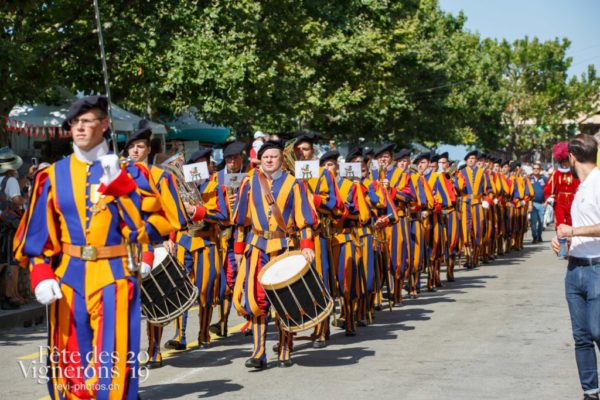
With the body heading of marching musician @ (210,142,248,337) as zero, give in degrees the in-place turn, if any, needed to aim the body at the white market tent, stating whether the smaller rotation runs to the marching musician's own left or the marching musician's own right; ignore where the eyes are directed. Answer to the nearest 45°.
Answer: approximately 90° to the marching musician's own right

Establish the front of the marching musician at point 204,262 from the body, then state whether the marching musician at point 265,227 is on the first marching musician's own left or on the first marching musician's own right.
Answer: on the first marching musician's own left

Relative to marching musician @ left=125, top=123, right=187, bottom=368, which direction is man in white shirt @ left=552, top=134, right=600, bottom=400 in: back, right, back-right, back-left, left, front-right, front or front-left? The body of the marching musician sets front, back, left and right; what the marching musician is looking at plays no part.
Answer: left

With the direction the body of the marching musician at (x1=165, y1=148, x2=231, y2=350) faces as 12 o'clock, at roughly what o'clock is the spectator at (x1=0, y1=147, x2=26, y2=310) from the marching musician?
The spectator is roughly at 3 o'clock from the marching musician.

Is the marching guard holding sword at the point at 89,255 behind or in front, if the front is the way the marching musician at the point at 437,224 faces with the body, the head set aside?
in front

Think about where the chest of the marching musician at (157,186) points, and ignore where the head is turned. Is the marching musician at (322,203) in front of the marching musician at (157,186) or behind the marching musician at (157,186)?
behind

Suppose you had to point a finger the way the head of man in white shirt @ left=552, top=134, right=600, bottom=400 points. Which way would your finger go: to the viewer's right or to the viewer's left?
to the viewer's left

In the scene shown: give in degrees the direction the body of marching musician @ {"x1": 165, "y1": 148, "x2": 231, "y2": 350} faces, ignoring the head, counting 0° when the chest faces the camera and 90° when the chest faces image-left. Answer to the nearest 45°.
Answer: approximately 45°

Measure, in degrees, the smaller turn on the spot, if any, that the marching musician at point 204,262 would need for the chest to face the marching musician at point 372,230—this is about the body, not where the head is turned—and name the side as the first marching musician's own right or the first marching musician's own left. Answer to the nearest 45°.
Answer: approximately 180°

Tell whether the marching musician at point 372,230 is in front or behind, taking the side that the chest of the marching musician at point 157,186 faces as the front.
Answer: behind

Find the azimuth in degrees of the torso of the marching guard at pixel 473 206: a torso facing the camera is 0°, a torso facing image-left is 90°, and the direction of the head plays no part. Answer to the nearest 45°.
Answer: approximately 0°
